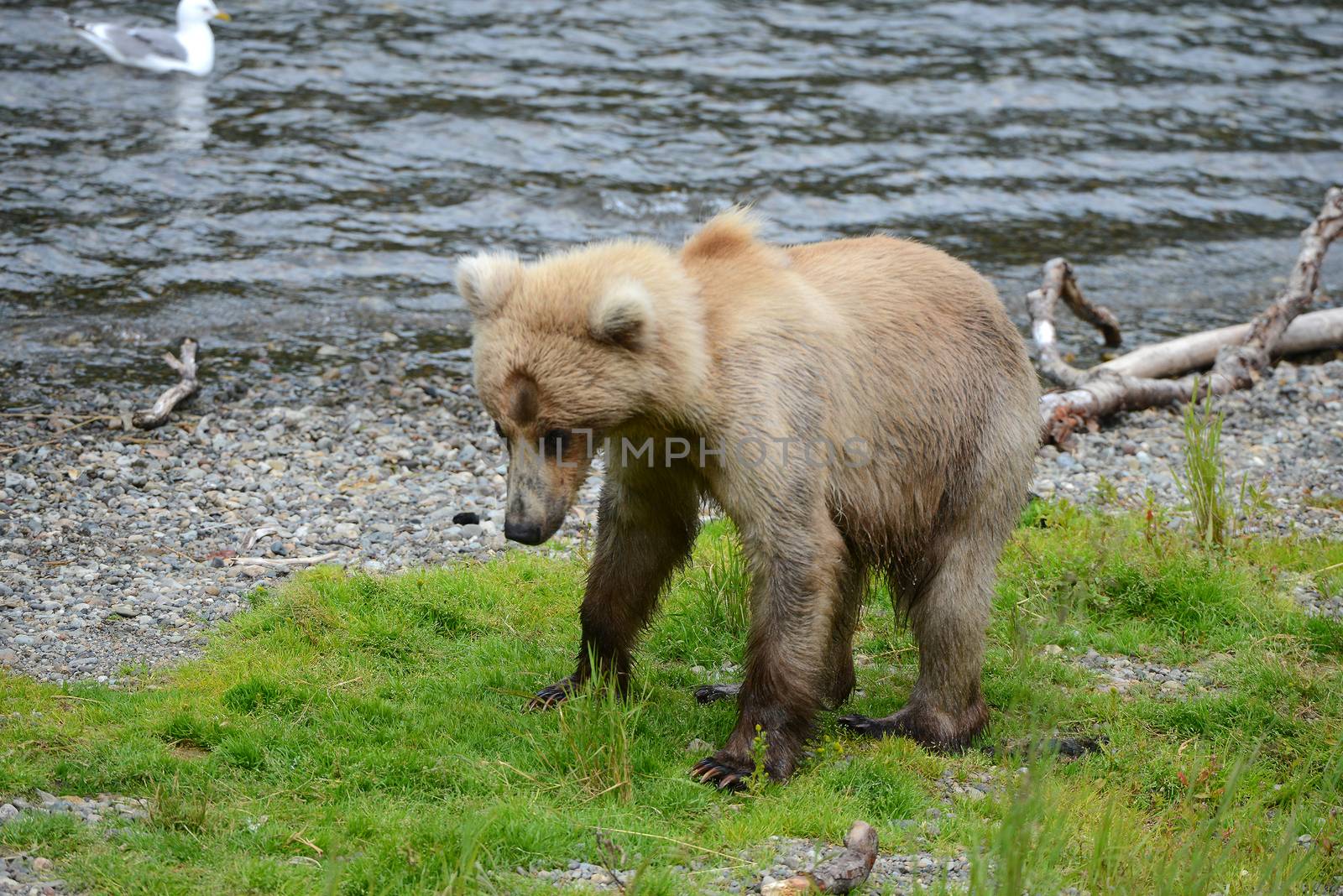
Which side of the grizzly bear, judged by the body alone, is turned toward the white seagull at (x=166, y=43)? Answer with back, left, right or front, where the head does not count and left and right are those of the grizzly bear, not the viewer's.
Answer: right

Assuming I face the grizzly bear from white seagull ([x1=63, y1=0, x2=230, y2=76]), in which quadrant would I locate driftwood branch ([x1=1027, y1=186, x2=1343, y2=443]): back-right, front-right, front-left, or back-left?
front-left

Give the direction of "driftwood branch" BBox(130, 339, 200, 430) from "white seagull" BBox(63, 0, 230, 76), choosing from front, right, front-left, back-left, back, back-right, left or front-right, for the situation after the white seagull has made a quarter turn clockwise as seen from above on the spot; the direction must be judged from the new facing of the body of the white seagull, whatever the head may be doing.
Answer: front

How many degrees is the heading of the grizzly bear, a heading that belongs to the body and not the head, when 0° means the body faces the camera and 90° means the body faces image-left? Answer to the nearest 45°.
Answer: approximately 45°

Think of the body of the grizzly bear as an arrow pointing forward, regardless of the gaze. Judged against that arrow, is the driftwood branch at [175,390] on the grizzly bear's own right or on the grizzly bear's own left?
on the grizzly bear's own right

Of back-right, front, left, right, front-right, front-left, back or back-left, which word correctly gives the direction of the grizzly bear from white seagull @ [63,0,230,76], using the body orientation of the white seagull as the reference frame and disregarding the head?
right

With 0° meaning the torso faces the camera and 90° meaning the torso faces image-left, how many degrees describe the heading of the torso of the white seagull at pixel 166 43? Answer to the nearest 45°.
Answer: approximately 270°

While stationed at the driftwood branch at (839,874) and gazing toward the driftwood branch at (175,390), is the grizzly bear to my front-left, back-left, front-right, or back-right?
front-right

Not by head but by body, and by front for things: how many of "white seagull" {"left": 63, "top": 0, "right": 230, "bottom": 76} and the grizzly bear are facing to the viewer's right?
1

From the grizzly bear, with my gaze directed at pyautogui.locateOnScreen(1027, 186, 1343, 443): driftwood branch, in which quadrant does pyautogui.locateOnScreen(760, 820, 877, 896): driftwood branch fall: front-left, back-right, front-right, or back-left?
back-right

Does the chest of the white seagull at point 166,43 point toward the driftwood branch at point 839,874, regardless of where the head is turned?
no
